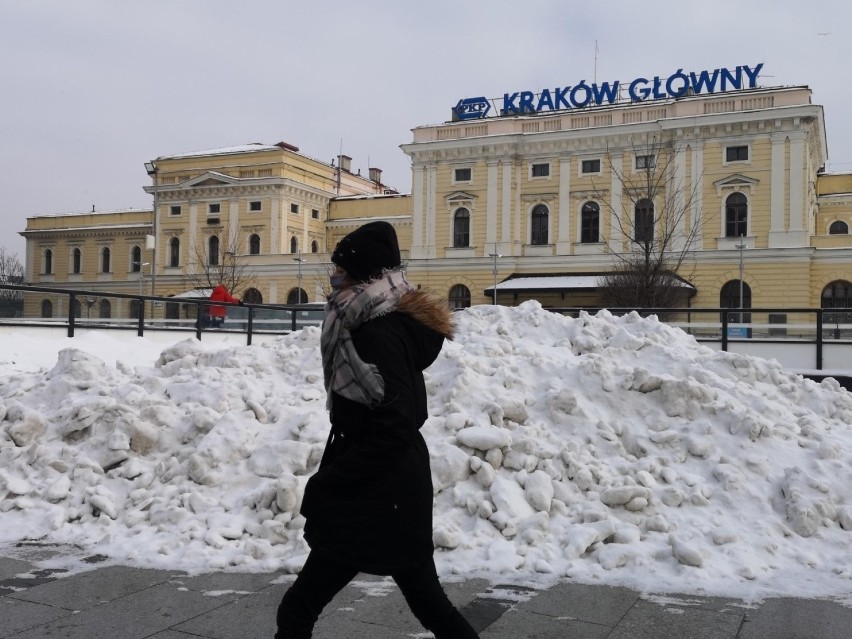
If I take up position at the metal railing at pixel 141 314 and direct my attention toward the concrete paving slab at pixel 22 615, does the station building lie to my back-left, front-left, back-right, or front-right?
back-left

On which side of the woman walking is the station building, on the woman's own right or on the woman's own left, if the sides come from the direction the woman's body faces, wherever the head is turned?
on the woman's own right

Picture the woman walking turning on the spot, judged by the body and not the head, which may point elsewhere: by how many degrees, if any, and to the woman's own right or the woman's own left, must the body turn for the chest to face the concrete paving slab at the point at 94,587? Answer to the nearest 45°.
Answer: approximately 45° to the woman's own right

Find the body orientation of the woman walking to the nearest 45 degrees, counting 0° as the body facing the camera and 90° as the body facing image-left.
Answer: approximately 90°

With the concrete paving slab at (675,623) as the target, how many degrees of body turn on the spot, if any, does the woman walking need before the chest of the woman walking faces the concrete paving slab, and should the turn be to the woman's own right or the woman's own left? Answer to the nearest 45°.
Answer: approximately 135° to the woman's own right

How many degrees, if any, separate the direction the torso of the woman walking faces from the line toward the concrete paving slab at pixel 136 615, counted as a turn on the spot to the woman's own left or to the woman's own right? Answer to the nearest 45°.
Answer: approximately 45° to the woman's own right

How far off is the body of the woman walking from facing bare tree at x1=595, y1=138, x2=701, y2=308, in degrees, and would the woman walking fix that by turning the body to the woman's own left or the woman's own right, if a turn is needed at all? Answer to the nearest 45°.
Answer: approximately 90° to the woman's own right

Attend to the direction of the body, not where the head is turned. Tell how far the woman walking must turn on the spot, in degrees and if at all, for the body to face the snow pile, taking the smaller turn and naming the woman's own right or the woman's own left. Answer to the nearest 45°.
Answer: approximately 90° to the woman's own right

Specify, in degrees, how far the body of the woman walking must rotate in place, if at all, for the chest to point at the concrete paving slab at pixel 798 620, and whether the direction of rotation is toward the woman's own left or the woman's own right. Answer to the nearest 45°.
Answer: approximately 135° to the woman's own right

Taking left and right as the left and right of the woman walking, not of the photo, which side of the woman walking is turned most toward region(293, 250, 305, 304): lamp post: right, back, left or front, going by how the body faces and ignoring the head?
right

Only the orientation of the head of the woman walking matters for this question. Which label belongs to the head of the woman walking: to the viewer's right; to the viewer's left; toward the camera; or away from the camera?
to the viewer's left

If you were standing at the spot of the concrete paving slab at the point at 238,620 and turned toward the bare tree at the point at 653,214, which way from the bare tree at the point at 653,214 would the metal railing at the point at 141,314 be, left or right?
left
